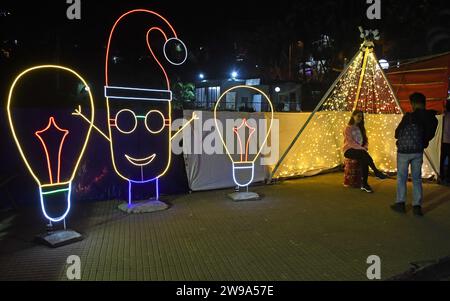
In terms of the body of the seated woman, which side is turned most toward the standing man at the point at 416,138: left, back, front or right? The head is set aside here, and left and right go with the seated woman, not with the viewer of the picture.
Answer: front

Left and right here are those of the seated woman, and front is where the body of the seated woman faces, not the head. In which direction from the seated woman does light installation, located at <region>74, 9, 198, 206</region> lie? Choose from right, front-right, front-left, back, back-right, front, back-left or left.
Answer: right

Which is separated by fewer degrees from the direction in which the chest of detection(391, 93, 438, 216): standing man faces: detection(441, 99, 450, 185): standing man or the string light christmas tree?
the string light christmas tree

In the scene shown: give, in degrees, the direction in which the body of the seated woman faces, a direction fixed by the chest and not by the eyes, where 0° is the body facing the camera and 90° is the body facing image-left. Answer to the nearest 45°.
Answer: approximately 315°

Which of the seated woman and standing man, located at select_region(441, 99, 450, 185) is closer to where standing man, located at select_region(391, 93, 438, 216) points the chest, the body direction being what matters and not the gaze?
the seated woman

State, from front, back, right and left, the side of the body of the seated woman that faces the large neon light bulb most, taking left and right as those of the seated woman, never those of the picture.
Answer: right

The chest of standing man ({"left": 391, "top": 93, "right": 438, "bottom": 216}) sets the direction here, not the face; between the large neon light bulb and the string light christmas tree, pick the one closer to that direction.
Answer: the string light christmas tree

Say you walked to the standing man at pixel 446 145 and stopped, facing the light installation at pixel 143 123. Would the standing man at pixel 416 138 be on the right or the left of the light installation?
left

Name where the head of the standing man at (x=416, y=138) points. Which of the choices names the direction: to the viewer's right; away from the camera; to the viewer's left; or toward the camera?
away from the camera

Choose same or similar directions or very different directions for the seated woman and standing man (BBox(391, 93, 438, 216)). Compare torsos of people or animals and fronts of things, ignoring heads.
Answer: very different directions

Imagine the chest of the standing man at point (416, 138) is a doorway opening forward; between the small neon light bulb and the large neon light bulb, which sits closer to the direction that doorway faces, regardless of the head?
the small neon light bulb

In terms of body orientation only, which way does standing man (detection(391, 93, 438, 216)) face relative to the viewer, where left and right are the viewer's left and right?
facing away from the viewer and to the left of the viewer

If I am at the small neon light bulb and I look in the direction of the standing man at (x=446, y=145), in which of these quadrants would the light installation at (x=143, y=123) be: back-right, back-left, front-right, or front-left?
back-right
